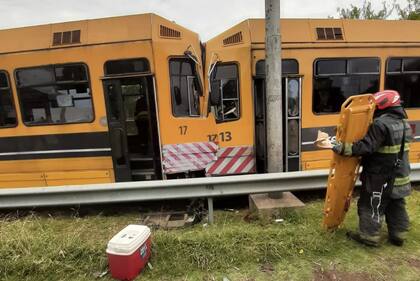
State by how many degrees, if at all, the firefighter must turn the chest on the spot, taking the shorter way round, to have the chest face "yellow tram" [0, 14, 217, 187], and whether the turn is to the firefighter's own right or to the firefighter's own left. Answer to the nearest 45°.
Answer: approximately 45° to the firefighter's own left

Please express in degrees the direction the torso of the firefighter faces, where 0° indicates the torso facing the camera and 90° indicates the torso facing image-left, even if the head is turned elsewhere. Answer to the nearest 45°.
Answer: approximately 135°
